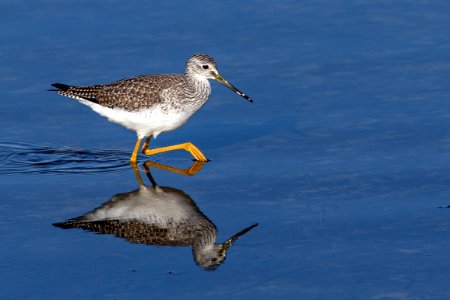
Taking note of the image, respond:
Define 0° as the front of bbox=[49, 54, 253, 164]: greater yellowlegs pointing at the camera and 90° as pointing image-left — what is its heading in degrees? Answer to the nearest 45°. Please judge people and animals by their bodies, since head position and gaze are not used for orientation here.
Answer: approximately 270°
